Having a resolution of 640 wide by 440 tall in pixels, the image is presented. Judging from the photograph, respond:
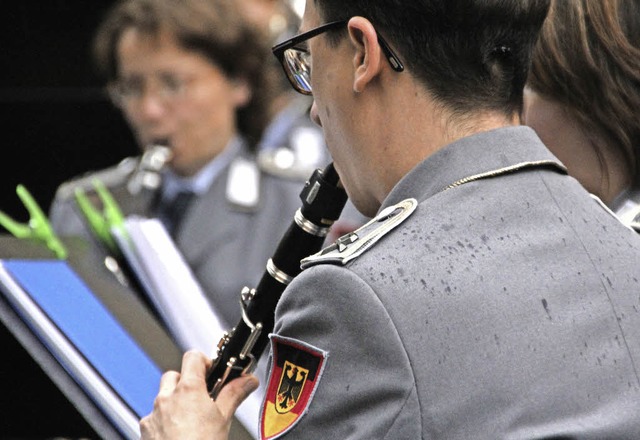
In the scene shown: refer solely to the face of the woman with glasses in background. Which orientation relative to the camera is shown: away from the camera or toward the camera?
toward the camera

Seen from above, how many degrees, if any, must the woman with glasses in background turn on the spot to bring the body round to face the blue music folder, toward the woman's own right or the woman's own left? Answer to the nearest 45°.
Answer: approximately 45° to the woman's own left

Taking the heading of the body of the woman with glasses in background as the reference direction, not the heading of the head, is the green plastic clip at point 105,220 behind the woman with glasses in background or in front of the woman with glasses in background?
in front

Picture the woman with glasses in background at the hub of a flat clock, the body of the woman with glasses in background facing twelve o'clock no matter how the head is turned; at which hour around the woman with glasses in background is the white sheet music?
The white sheet music is roughly at 11 o'clock from the woman with glasses in background.

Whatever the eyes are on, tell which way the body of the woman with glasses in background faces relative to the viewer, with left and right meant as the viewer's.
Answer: facing the viewer and to the left of the viewer
